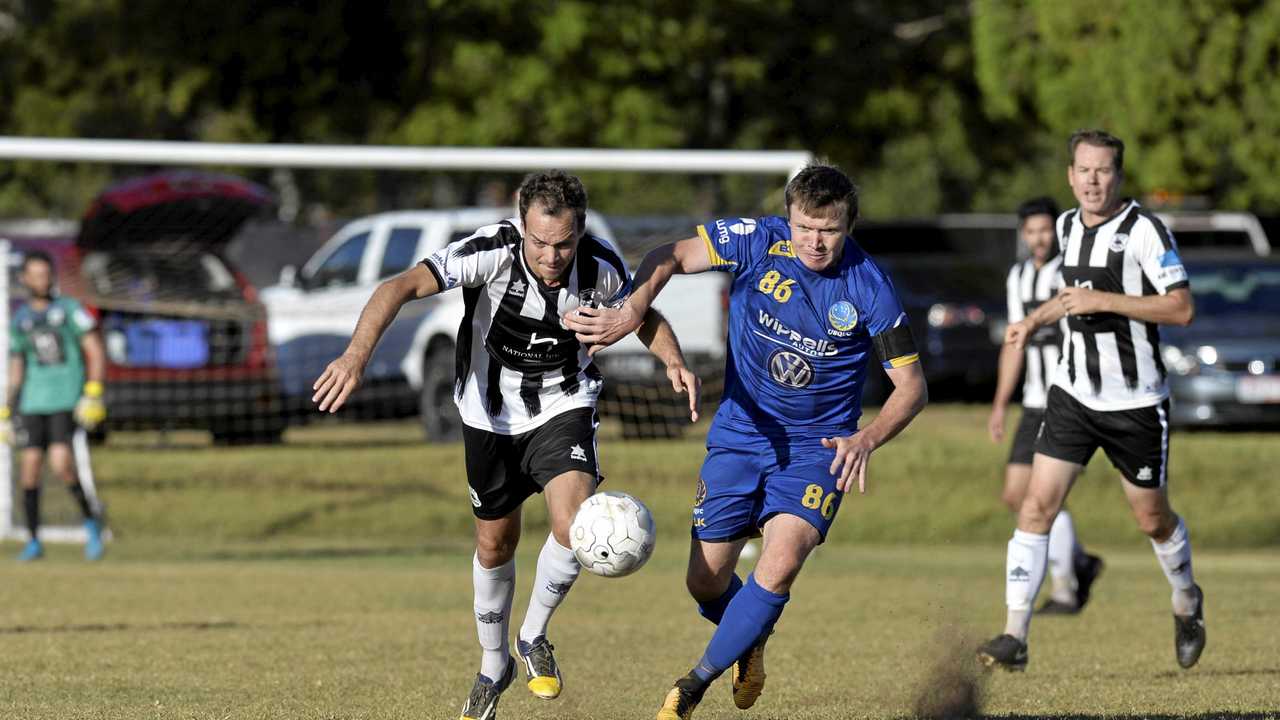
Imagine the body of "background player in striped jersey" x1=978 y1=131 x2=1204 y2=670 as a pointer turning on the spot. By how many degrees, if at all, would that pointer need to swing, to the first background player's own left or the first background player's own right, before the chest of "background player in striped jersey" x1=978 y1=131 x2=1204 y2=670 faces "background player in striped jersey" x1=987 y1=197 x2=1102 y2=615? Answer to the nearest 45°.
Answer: approximately 135° to the first background player's own right

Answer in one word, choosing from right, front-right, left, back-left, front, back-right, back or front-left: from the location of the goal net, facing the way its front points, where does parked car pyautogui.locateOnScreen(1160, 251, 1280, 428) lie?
left

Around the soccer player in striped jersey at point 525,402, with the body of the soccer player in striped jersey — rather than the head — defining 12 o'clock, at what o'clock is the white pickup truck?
The white pickup truck is roughly at 6 o'clock from the soccer player in striped jersey.

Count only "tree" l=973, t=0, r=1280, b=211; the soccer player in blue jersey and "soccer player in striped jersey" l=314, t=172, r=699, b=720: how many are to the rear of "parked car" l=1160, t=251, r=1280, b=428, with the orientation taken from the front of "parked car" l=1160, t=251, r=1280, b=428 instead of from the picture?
1

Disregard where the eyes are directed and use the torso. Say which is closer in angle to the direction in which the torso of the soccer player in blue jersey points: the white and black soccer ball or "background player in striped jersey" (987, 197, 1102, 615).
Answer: the white and black soccer ball

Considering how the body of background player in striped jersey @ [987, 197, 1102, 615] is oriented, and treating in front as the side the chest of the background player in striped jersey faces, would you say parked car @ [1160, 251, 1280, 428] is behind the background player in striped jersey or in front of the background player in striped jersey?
behind
